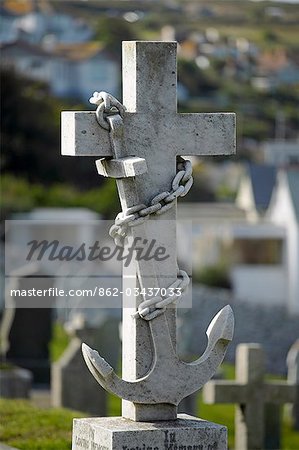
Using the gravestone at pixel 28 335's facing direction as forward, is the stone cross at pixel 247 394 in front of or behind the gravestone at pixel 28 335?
in front

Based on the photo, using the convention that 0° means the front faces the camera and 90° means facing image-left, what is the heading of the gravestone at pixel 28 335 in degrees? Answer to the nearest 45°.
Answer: approximately 0°

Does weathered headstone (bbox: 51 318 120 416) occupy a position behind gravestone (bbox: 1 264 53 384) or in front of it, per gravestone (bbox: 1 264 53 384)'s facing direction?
in front

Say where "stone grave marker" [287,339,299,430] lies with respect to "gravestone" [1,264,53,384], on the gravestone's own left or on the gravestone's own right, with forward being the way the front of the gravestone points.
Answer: on the gravestone's own left

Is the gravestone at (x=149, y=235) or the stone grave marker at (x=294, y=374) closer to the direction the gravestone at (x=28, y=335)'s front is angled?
the gravestone

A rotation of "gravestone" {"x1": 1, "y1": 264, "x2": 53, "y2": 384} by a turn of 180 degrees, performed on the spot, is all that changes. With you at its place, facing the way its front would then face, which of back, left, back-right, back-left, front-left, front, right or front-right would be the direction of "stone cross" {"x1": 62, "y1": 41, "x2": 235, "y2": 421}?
back

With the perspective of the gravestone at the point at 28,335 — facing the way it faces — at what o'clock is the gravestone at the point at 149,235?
the gravestone at the point at 149,235 is roughly at 12 o'clock from the gravestone at the point at 28,335.
